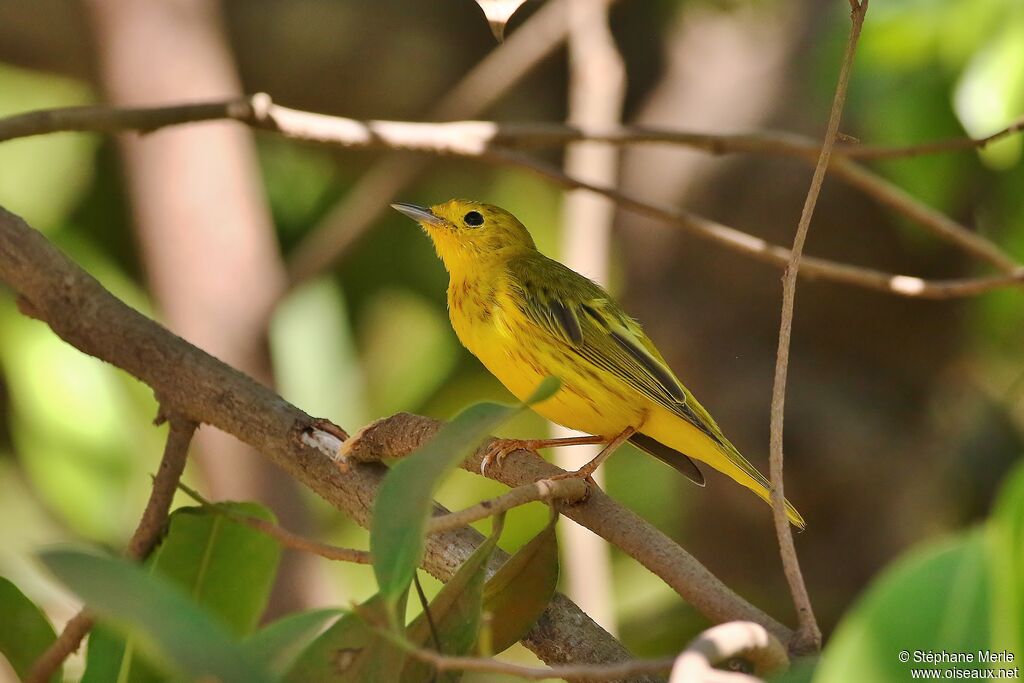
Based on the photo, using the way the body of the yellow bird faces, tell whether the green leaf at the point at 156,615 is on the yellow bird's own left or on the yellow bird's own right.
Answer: on the yellow bird's own left

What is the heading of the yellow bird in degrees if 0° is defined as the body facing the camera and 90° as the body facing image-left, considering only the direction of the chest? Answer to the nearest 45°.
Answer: approximately 90°

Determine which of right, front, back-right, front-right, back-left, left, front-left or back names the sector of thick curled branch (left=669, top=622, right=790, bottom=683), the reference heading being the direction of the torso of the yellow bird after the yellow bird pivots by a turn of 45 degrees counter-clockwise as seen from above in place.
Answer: front-left

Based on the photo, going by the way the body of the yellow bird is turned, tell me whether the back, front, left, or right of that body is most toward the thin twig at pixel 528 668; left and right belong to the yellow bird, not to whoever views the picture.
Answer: left
